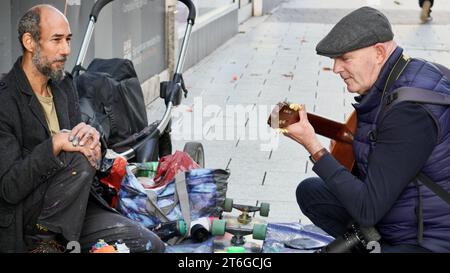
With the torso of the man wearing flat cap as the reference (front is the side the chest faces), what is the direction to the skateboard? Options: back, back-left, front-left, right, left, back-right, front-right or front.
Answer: front-right

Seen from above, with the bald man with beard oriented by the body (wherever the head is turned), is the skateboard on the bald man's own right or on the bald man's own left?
on the bald man's own left

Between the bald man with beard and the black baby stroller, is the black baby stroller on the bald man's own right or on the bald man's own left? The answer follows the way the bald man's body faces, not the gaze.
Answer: on the bald man's own left

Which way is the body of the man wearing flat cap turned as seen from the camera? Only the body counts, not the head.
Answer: to the viewer's left

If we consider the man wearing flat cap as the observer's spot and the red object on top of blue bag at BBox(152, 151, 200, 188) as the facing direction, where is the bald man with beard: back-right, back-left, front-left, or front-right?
front-left

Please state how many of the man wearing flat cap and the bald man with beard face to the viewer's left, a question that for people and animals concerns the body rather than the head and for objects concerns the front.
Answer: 1

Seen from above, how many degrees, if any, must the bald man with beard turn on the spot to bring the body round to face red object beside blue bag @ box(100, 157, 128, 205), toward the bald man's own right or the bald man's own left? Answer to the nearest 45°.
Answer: approximately 90° to the bald man's own left

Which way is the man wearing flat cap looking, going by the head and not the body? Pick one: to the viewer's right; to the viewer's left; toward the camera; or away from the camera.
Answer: to the viewer's left

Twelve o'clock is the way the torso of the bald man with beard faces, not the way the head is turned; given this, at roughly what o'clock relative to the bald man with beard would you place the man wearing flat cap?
The man wearing flat cap is roughly at 11 o'clock from the bald man with beard.

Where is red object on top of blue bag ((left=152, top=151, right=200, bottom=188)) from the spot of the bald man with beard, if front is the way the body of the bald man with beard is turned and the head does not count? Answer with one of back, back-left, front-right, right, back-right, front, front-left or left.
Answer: left
